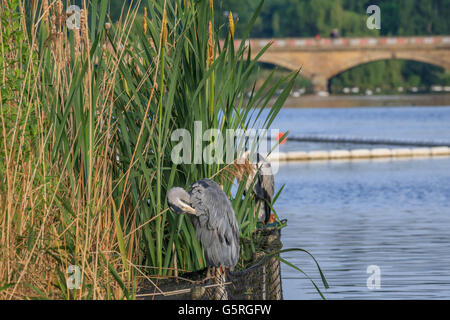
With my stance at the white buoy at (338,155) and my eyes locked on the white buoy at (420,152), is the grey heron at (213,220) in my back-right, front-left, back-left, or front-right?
back-right

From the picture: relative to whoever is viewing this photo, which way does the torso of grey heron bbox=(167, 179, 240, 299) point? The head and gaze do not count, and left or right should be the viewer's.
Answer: facing to the left of the viewer

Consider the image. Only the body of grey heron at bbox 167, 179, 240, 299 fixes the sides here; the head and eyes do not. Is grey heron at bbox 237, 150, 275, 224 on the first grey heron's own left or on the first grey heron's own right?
on the first grey heron's own right

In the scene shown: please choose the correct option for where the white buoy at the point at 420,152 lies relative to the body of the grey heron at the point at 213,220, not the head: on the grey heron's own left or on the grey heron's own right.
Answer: on the grey heron's own right
